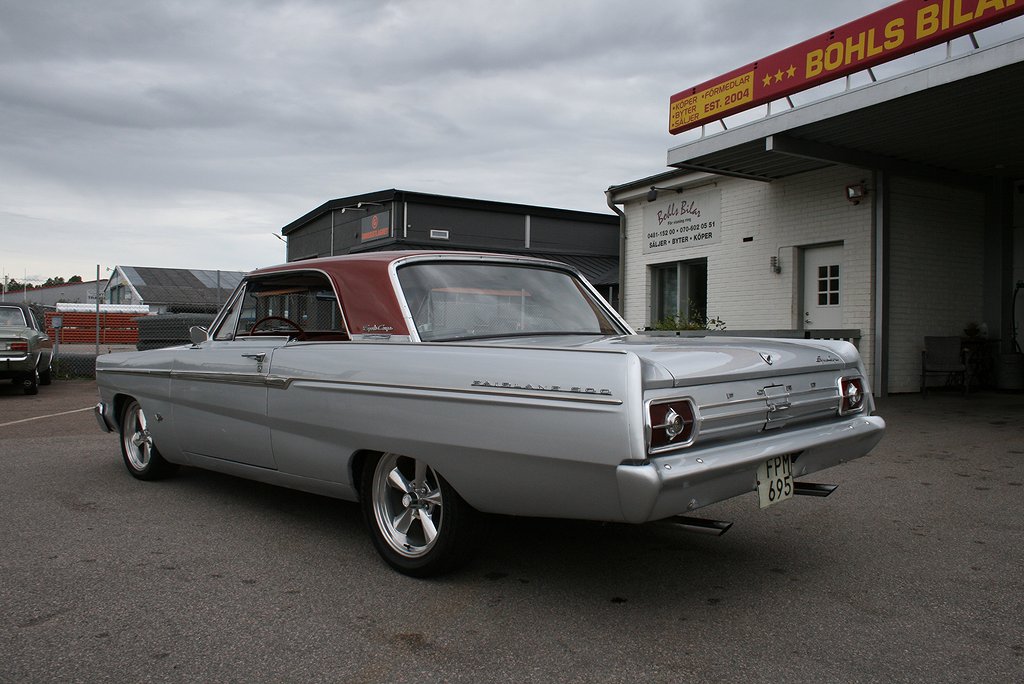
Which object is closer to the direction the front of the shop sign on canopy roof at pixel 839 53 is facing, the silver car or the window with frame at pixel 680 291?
the silver car

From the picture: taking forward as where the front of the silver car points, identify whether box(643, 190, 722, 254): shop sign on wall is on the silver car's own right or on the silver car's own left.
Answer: on the silver car's own right

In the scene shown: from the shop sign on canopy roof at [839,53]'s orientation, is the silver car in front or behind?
in front

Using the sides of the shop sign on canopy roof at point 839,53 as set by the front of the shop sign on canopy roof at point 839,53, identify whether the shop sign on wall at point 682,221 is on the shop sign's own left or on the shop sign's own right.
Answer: on the shop sign's own right

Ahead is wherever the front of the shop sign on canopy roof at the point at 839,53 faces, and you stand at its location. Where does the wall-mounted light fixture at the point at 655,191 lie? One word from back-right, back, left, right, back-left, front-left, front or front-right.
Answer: right

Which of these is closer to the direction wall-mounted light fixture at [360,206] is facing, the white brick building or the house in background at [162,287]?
the white brick building

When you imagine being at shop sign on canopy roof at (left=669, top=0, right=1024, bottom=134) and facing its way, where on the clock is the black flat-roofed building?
The black flat-roofed building is roughly at 3 o'clock from the shop sign on canopy roof.

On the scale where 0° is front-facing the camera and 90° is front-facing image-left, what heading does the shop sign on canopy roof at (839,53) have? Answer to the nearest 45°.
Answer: approximately 45°

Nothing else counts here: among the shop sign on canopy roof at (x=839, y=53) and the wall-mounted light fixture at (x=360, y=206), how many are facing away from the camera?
0

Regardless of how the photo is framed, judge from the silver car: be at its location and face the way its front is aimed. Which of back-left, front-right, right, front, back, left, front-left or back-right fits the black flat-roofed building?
front-right

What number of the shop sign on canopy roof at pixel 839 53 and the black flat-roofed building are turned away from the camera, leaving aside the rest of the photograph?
0

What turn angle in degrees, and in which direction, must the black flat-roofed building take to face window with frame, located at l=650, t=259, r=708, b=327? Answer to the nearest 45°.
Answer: approximately 45° to its left

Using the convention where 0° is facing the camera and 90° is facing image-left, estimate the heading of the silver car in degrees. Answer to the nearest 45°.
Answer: approximately 135°

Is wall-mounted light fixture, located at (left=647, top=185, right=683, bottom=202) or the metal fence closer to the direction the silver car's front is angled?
the metal fence

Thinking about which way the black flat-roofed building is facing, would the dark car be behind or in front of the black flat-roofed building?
in front
